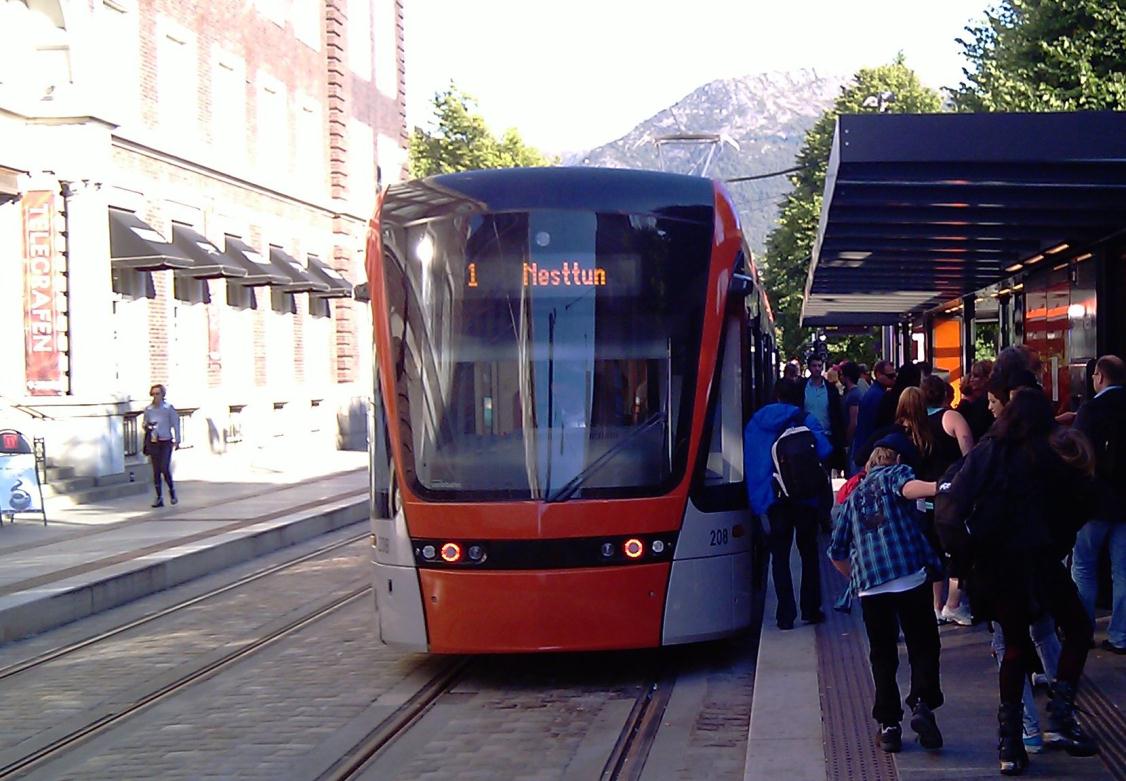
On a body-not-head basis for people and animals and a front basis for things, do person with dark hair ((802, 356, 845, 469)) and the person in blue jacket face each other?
yes

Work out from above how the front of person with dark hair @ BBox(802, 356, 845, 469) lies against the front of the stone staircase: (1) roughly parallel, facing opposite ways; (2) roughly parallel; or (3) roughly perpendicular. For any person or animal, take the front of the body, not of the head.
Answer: roughly perpendicular

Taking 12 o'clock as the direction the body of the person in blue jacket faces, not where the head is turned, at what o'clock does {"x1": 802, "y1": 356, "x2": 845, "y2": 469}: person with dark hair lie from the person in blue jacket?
The person with dark hair is roughly at 12 o'clock from the person in blue jacket.

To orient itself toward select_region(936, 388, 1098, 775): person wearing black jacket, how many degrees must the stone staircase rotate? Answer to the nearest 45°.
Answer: approximately 45° to its right

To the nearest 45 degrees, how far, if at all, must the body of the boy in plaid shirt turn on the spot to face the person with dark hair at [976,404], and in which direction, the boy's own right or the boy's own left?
0° — they already face them

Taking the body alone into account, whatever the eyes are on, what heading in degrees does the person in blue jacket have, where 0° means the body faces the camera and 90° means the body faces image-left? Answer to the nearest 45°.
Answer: approximately 180°

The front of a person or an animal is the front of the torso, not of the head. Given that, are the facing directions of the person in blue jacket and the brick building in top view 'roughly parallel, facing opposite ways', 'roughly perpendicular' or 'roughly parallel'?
roughly perpendicular

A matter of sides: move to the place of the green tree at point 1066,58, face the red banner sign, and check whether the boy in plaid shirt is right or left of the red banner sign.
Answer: left

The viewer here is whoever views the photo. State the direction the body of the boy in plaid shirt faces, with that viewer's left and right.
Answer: facing away from the viewer

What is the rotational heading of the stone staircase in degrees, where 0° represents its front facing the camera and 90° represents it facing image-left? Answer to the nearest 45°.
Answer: approximately 315°

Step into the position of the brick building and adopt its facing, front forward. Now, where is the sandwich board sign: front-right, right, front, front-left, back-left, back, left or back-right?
front-right

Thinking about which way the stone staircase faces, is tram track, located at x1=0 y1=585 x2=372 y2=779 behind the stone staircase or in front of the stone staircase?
in front

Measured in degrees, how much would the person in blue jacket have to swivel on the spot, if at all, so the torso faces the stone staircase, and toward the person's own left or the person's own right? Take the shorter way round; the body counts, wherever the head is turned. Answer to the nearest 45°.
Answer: approximately 45° to the person's own left

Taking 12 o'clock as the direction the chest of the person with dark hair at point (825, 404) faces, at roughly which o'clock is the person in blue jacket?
The person in blue jacket is roughly at 12 o'clock from the person with dark hair.

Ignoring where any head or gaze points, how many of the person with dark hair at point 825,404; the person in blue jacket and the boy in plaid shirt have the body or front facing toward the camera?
1

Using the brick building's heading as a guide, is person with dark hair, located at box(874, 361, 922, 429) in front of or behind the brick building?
in front

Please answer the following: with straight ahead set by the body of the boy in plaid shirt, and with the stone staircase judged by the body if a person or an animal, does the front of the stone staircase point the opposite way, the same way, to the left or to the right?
to the right
